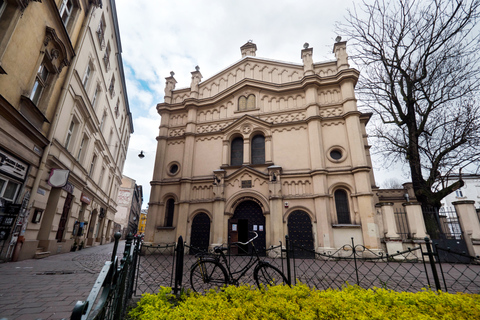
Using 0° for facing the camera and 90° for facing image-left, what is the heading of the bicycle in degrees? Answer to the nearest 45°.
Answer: approximately 270°

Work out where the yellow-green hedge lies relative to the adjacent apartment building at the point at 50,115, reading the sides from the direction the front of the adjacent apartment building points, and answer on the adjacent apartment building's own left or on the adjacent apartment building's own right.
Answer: on the adjacent apartment building's own right

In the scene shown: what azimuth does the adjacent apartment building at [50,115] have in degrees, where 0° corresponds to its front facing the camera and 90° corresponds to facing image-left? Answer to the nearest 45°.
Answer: approximately 270°

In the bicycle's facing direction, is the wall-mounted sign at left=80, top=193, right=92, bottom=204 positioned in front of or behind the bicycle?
behind

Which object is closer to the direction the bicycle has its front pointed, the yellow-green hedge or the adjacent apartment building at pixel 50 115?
the yellow-green hedge

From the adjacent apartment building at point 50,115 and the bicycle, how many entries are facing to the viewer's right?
2

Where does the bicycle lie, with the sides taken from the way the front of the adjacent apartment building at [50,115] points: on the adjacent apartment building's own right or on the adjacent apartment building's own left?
on the adjacent apartment building's own right

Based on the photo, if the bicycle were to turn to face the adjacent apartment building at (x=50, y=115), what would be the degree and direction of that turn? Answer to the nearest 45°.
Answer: approximately 180°

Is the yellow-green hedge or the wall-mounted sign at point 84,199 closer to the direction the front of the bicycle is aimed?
the yellow-green hedge
